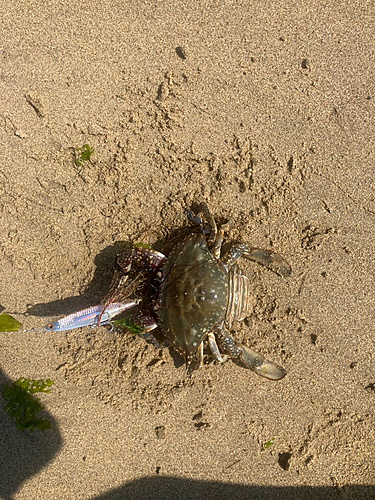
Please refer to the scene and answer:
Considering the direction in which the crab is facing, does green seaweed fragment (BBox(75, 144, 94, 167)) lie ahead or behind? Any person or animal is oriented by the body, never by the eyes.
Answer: ahead

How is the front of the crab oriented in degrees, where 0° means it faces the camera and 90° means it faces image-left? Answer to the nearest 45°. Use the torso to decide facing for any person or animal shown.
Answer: approximately 90°

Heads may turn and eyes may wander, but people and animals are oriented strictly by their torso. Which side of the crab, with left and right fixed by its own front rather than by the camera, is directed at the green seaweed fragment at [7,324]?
front

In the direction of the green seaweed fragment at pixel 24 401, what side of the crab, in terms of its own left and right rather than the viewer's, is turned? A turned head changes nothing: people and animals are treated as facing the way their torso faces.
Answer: front

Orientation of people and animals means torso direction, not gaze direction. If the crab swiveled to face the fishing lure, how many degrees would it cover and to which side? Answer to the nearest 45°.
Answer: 0° — it already faces it
